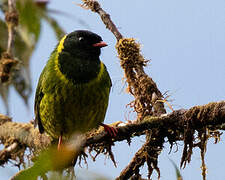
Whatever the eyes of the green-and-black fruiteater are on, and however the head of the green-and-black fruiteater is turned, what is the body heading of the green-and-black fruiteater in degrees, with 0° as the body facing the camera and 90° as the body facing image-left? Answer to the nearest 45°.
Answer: approximately 315°
